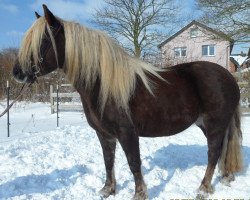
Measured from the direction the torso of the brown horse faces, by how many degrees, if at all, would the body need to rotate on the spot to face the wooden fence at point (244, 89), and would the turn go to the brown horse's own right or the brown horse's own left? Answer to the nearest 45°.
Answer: approximately 135° to the brown horse's own right

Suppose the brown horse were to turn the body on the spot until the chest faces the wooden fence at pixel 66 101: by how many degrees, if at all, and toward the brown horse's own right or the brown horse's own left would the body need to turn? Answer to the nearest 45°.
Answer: approximately 90° to the brown horse's own right

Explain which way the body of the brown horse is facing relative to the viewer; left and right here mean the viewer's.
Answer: facing to the left of the viewer
